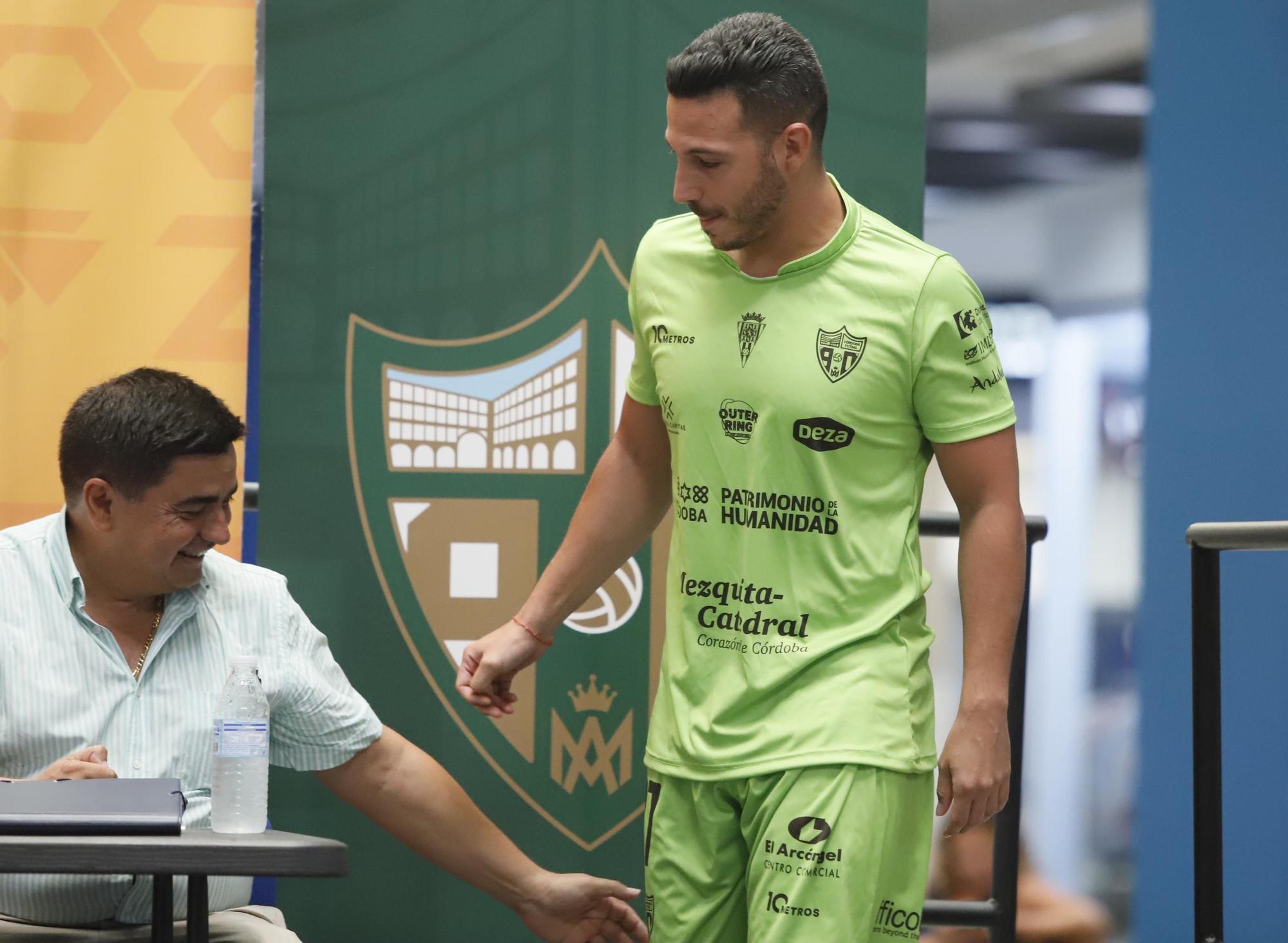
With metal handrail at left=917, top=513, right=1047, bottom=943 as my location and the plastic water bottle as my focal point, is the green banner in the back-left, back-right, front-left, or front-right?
front-right

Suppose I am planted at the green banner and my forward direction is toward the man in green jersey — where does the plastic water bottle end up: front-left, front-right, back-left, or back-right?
front-right

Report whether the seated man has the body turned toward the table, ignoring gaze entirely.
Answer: yes

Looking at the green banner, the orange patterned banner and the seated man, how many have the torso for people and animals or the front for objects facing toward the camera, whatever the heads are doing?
3

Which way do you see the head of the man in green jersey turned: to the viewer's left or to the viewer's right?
to the viewer's left

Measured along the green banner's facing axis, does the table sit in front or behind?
in front

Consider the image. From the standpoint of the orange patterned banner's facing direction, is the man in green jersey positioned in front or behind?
in front

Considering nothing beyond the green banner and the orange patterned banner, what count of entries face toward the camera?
2

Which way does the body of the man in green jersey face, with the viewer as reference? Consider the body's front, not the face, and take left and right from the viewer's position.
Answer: facing the viewer and to the left of the viewer

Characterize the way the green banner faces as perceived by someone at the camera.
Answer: facing the viewer

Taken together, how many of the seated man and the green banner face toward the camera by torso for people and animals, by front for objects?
2
